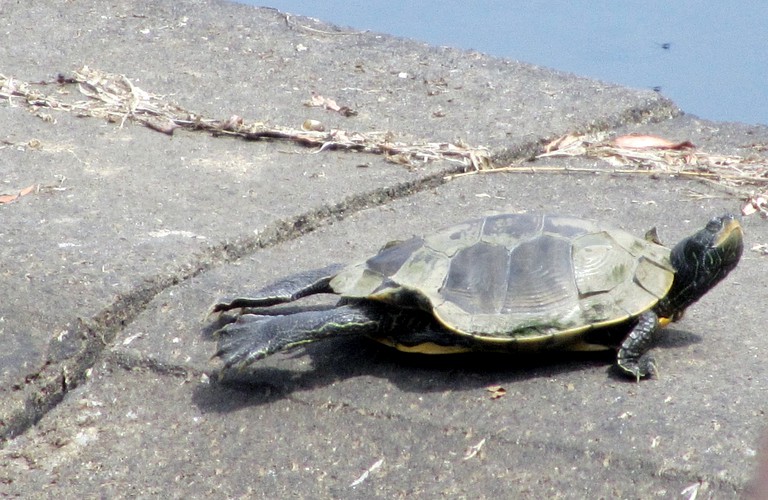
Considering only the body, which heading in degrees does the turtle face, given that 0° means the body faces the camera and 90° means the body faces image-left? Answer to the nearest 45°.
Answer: approximately 270°

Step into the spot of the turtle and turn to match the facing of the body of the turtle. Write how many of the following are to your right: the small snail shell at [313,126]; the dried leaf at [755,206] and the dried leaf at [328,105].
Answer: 0

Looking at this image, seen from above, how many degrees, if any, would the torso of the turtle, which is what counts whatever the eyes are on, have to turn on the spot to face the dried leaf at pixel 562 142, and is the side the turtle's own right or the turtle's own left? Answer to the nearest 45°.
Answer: approximately 90° to the turtle's own left

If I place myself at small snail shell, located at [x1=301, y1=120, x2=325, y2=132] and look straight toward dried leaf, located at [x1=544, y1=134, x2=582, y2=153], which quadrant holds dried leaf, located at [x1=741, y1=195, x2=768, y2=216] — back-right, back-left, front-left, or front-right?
front-right

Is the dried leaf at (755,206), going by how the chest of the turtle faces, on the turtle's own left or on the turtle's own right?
on the turtle's own left

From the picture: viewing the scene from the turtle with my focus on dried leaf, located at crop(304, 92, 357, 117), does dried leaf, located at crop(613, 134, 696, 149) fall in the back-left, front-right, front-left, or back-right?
front-right

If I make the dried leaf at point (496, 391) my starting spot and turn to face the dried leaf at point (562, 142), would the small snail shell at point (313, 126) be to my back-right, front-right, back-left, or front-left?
front-left

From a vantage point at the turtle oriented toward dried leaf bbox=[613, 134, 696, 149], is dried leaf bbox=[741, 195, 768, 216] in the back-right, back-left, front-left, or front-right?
front-right

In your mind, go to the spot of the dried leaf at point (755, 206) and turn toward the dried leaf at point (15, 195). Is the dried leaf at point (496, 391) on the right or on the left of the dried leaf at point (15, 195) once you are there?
left

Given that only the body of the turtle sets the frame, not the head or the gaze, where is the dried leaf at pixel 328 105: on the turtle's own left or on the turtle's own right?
on the turtle's own left

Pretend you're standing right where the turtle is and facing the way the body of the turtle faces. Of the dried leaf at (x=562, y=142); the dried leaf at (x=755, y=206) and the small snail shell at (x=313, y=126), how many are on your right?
0

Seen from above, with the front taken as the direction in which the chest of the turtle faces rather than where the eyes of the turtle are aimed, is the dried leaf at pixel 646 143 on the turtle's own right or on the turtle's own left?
on the turtle's own left

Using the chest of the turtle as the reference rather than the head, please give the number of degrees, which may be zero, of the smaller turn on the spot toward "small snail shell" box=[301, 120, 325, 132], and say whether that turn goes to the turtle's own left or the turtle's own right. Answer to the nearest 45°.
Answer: approximately 135° to the turtle's own left

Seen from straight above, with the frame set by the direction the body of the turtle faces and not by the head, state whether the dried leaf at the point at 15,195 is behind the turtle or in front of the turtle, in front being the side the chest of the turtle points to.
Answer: behind
